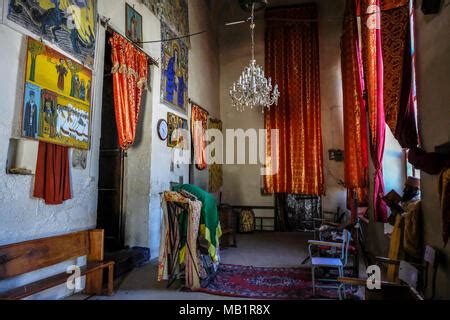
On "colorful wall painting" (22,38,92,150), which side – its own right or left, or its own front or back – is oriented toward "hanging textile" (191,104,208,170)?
left

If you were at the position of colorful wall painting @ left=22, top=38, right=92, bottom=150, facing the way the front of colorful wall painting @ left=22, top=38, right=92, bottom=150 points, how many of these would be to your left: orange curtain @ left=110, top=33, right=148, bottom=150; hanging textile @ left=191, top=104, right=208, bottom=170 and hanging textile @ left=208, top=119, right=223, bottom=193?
3

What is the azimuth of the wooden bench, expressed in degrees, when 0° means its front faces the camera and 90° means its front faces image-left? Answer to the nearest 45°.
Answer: approximately 315°

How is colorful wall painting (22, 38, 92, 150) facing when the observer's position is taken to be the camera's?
facing the viewer and to the right of the viewer

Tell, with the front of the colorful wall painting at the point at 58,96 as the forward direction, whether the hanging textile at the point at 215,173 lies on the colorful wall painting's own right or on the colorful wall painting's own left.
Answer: on the colorful wall painting's own left

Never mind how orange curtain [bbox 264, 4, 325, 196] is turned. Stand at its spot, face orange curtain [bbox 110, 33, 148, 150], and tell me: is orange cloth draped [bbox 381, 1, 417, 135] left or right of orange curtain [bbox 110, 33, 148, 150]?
left

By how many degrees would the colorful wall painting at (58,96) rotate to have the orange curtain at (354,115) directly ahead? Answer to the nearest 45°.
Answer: approximately 45° to its left

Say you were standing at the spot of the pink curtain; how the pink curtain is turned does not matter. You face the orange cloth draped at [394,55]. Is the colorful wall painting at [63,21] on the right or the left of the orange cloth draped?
right

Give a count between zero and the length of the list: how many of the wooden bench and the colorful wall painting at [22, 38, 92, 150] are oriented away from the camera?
0
